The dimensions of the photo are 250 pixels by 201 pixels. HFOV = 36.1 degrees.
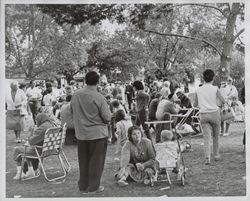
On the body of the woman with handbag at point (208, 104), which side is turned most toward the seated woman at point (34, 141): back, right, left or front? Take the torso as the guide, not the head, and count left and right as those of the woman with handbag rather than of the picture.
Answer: left

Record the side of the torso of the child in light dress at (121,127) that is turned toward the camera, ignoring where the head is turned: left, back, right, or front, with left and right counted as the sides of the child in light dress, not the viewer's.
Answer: back

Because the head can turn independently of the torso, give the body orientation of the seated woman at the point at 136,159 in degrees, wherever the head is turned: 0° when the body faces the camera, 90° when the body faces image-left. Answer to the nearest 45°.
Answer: approximately 0°

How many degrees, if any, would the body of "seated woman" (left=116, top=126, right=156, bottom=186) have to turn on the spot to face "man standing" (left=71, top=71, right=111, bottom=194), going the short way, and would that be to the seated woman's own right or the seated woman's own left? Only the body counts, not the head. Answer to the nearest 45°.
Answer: approximately 45° to the seated woman's own right

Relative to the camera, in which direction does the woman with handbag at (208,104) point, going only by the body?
away from the camera

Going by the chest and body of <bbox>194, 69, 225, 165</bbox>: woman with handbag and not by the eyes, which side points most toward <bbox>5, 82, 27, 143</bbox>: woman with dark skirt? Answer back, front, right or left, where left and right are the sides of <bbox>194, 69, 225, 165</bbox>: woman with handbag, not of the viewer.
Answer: left

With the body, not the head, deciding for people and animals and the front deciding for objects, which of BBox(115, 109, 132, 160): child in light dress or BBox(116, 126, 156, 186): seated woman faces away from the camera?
the child in light dress
